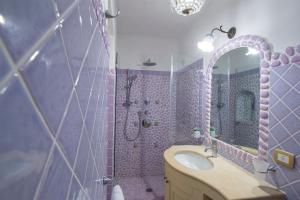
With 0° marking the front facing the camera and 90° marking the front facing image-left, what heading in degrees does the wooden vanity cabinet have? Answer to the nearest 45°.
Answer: approximately 45°

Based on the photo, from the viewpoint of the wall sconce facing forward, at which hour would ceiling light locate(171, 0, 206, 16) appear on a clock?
The ceiling light is roughly at 11 o'clock from the wall sconce.

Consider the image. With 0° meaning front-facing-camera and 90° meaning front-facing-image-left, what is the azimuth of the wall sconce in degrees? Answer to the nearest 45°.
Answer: approximately 45°

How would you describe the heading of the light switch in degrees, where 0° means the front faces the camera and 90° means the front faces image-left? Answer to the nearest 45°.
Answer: approximately 45°
